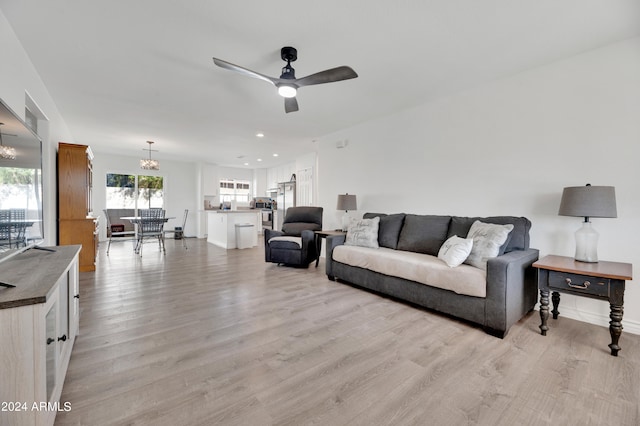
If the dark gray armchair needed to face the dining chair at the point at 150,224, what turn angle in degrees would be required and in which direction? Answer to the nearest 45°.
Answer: approximately 90° to its right

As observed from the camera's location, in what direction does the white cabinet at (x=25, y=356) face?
facing to the right of the viewer

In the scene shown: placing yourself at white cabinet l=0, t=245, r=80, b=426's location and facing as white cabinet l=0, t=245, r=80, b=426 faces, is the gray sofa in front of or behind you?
in front

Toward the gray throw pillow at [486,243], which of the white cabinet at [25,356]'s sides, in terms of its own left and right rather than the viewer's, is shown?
front

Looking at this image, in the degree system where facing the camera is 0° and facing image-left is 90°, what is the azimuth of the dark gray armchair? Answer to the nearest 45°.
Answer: approximately 45°

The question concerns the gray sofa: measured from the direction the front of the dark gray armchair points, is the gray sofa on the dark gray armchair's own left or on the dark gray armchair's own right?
on the dark gray armchair's own left

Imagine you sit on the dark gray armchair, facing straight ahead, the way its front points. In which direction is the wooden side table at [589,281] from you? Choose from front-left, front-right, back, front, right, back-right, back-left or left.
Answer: left

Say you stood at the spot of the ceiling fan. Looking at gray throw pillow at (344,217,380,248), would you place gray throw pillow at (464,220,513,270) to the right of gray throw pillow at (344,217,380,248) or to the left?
right

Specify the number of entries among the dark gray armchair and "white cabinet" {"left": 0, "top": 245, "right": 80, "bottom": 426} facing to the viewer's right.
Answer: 1

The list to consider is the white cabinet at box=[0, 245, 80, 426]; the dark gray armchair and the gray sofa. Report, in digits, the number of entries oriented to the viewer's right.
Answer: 1

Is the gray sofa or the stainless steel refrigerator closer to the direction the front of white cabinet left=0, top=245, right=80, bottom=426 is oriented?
the gray sofa

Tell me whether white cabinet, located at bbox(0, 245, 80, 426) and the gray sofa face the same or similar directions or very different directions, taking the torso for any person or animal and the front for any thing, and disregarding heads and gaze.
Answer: very different directions
